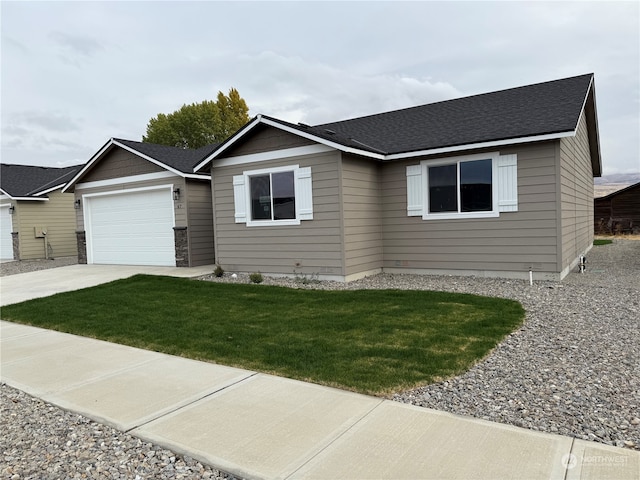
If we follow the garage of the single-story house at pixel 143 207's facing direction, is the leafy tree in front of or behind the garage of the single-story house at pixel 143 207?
behind

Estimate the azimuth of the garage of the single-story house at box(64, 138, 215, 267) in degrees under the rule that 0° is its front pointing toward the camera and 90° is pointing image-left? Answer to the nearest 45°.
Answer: approximately 45°

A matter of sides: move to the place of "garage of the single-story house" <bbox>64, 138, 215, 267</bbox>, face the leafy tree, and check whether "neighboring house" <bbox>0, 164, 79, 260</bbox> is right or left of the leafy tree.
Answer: left

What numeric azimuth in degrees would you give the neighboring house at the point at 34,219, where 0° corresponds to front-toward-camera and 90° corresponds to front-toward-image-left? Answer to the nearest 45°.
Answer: approximately 45°

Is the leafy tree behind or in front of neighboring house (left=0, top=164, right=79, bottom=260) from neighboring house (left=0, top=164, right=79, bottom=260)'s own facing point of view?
behind

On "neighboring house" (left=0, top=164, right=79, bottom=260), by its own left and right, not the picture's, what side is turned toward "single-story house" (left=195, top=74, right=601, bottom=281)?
left

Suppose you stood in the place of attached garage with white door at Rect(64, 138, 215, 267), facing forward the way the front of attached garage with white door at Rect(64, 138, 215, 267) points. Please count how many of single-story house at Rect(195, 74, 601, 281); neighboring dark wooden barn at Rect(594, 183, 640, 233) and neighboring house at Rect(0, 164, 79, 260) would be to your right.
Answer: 1

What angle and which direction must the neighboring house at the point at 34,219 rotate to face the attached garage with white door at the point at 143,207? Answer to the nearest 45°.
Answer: approximately 90° to its left

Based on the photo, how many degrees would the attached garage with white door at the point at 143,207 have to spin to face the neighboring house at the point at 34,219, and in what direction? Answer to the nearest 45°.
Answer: approximately 90° to its right
